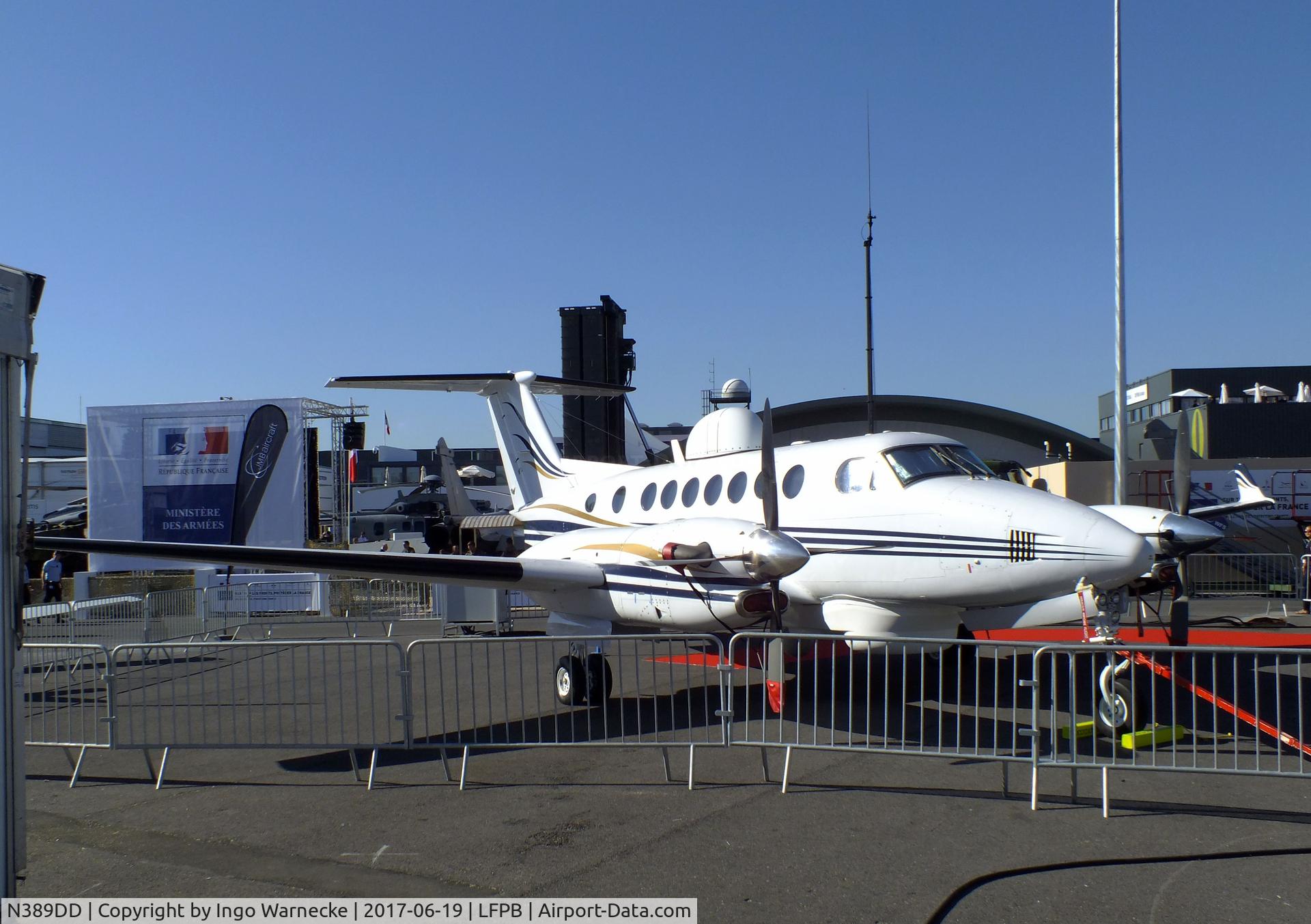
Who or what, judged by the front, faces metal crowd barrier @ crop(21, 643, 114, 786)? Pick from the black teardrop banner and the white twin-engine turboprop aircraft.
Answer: the black teardrop banner

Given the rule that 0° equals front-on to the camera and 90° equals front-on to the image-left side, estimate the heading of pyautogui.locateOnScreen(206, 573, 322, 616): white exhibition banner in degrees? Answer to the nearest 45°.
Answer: approximately 0°

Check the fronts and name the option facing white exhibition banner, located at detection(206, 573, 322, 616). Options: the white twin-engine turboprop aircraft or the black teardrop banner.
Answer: the black teardrop banner

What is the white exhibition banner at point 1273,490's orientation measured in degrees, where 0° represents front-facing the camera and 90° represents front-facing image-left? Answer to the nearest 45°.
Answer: approximately 0°

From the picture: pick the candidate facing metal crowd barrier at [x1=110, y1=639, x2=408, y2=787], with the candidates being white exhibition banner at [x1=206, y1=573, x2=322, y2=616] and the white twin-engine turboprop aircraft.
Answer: the white exhibition banner

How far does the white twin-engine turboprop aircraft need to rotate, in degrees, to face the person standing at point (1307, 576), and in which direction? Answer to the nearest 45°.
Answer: approximately 90° to its left

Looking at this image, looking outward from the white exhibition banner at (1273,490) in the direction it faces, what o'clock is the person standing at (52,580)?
The person standing is roughly at 2 o'clock from the white exhibition banner.

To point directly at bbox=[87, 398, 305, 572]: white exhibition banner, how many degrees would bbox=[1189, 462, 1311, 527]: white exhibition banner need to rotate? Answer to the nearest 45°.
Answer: approximately 45° to its right

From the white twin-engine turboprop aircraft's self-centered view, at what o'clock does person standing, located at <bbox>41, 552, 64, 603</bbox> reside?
The person standing is roughly at 6 o'clock from the white twin-engine turboprop aircraft.

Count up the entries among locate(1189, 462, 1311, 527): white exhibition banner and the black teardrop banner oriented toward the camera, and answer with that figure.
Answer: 2
